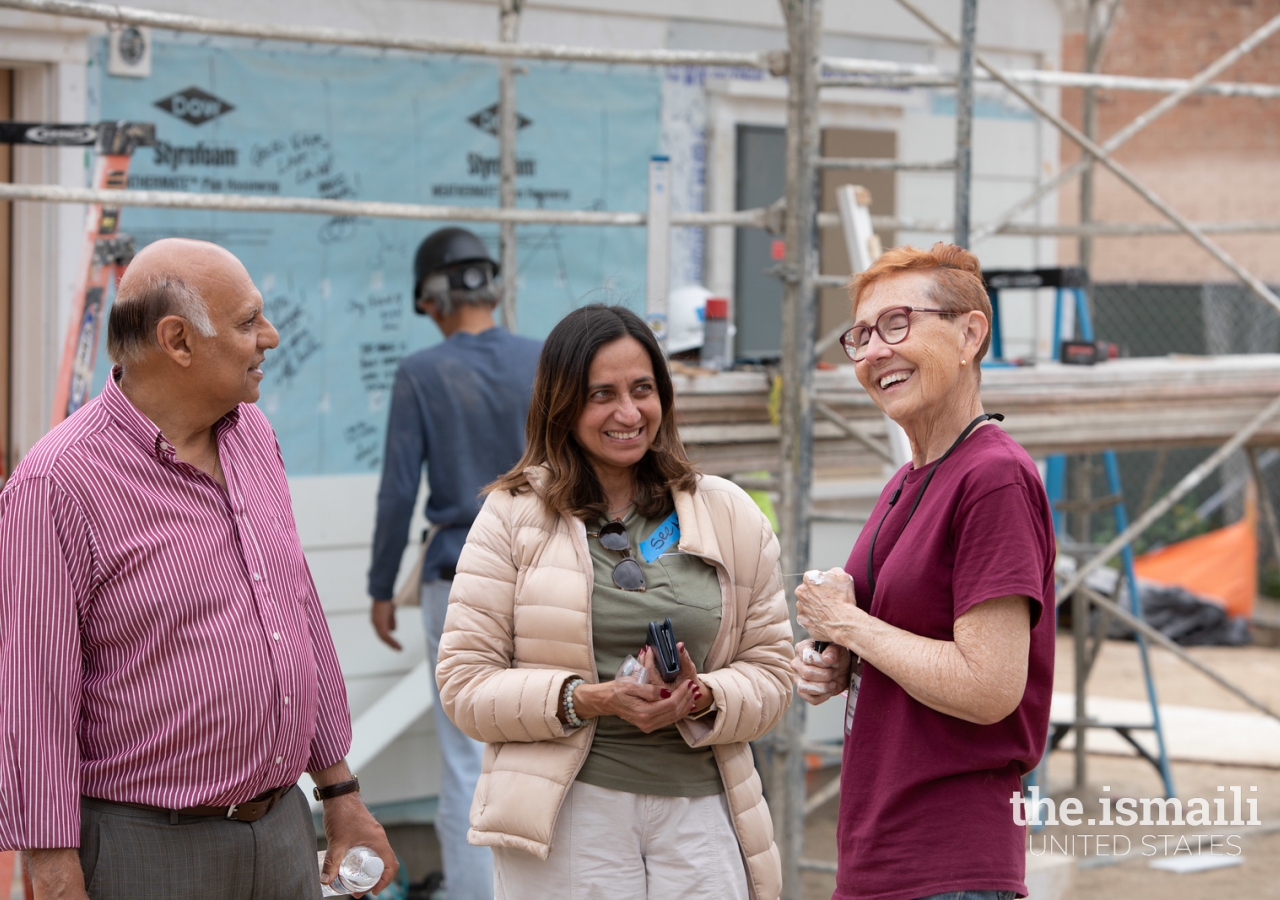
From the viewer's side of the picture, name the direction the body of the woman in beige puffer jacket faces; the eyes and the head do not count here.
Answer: toward the camera

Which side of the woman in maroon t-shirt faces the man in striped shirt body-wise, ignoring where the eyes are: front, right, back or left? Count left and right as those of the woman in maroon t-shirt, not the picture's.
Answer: front

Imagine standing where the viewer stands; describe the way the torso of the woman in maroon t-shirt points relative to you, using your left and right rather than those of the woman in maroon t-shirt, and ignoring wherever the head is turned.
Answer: facing to the left of the viewer

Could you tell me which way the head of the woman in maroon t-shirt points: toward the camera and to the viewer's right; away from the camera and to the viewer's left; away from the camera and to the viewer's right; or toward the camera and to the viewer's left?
toward the camera and to the viewer's left

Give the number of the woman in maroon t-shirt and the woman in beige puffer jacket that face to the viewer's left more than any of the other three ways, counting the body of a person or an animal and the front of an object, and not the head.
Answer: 1

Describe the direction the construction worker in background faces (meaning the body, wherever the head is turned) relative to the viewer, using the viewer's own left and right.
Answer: facing away from the viewer

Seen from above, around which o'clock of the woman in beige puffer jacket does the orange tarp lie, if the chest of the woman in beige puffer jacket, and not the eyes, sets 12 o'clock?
The orange tarp is roughly at 7 o'clock from the woman in beige puffer jacket.

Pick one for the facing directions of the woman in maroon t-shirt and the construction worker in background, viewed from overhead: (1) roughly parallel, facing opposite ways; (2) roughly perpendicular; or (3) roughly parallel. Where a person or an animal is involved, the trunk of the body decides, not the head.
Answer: roughly perpendicular

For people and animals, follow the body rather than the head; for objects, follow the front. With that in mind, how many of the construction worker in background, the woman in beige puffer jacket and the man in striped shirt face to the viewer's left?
0

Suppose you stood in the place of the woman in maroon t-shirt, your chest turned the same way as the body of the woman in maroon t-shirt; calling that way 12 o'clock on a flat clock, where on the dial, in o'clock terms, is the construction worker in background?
The construction worker in background is roughly at 2 o'clock from the woman in maroon t-shirt.

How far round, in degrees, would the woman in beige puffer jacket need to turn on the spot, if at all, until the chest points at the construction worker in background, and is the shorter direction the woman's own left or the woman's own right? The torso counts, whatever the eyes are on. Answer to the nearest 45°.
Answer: approximately 180°

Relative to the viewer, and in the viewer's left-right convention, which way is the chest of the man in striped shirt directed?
facing the viewer and to the right of the viewer
